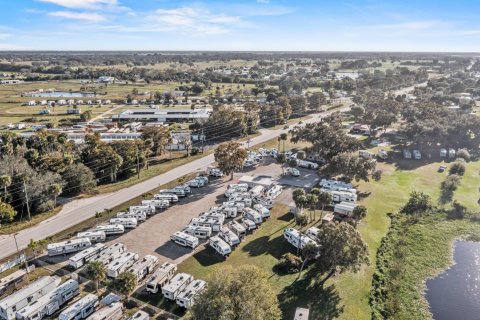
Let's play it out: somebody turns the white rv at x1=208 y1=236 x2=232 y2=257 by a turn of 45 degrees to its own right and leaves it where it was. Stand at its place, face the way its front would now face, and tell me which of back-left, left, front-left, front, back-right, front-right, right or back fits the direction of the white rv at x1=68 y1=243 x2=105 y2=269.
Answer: right

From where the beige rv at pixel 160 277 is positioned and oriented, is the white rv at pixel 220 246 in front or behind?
behind

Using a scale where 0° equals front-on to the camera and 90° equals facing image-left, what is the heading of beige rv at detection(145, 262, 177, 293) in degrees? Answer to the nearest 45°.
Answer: approximately 45°

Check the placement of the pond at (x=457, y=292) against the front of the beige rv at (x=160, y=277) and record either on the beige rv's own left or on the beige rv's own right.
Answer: on the beige rv's own left

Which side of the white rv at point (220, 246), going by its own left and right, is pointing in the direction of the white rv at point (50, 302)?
right
